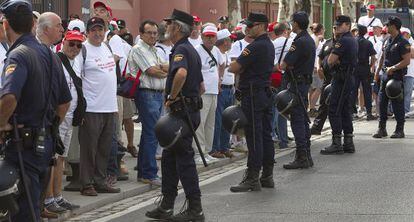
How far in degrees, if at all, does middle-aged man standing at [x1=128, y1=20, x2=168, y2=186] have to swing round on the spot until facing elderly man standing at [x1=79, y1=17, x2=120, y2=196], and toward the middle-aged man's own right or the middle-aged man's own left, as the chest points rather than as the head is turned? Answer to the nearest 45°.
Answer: approximately 90° to the middle-aged man's own right

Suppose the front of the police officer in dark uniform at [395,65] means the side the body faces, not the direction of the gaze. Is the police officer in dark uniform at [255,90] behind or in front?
in front

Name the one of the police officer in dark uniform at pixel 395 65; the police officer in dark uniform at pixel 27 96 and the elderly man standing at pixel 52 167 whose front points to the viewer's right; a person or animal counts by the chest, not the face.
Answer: the elderly man standing

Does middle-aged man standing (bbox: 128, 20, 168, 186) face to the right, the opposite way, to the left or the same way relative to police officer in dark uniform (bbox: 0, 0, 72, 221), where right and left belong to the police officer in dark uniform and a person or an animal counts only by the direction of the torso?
the opposite way

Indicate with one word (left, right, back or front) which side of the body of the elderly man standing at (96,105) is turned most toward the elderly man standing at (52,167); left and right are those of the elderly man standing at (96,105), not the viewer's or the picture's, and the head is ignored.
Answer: right

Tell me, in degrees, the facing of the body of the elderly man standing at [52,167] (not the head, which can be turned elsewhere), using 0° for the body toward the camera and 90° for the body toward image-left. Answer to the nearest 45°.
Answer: approximately 270°

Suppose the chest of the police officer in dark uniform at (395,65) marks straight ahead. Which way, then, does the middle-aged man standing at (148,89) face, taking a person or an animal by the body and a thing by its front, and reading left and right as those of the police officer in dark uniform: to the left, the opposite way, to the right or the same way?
to the left

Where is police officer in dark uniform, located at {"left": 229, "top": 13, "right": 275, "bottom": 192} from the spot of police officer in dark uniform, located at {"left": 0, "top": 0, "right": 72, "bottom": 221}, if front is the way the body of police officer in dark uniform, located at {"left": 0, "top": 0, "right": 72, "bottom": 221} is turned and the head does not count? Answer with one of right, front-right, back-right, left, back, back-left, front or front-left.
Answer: right

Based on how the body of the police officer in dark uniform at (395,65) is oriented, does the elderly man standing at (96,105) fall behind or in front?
in front

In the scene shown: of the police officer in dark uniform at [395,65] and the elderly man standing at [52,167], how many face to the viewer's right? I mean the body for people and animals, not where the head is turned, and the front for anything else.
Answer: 1
